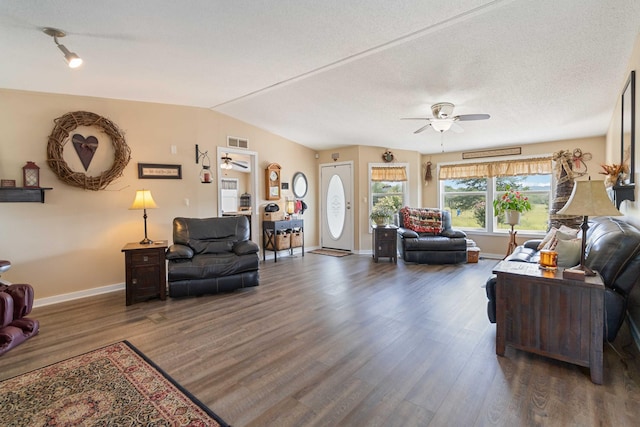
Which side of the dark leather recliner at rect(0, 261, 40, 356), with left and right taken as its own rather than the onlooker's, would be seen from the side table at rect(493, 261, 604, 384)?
front

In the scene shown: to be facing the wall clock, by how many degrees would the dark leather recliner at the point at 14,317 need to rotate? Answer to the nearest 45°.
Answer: approximately 45° to its left

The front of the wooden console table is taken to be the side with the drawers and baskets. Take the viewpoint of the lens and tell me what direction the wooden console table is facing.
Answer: facing the viewer and to the right of the viewer

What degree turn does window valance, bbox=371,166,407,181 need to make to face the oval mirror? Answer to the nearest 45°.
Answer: approximately 90° to its right

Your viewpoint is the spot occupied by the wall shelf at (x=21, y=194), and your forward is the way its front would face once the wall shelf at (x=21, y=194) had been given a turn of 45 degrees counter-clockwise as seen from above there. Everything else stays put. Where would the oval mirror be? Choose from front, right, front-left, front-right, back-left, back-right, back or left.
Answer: front-left

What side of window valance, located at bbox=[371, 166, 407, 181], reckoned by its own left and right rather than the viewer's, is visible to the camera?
front

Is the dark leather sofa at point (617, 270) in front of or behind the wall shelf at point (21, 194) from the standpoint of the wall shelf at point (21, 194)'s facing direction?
in front

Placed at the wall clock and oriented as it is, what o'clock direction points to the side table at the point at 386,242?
The side table is roughly at 11 o'clock from the wall clock.

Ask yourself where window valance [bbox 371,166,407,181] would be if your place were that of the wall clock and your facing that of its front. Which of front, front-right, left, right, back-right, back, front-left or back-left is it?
front-left

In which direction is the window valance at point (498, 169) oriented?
toward the camera

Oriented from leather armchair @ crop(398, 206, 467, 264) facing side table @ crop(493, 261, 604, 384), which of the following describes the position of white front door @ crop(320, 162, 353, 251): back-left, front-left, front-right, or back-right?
back-right

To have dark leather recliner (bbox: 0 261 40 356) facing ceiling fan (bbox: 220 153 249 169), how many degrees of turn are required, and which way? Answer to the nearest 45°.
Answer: approximately 90° to its left

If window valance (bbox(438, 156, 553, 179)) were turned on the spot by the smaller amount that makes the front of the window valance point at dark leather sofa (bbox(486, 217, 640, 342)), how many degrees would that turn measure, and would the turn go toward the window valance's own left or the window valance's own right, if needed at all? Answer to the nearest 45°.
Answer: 0° — it already faces it

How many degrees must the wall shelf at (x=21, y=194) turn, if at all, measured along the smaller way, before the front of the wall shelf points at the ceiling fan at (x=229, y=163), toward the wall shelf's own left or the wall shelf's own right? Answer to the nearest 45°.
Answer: approximately 135° to the wall shelf's own left

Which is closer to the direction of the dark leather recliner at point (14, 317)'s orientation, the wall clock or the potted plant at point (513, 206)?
the potted plant

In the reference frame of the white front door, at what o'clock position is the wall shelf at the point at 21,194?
The wall shelf is roughly at 12 o'clock from the white front door.

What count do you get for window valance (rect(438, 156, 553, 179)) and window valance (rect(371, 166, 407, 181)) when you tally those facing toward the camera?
2
